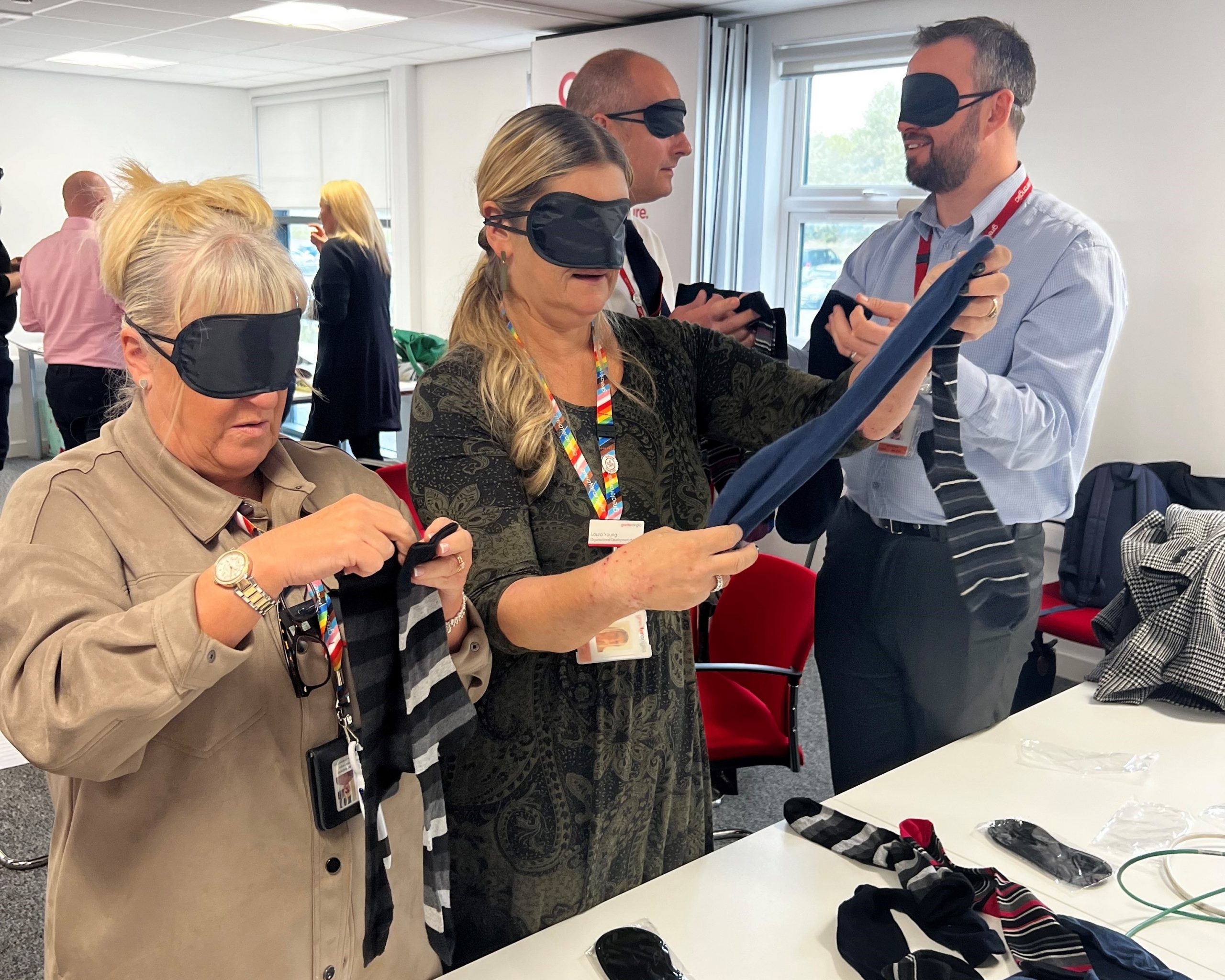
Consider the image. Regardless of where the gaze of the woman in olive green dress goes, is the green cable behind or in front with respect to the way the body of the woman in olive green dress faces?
in front

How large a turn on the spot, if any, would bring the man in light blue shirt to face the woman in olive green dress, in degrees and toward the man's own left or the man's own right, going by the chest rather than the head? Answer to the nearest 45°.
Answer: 0° — they already face them

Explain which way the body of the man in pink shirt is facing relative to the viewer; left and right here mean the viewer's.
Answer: facing away from the viewer

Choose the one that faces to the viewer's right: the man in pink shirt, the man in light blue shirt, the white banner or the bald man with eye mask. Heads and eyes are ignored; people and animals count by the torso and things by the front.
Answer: the bald man with eye mask

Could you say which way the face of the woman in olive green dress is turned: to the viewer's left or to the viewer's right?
to the viewer's right

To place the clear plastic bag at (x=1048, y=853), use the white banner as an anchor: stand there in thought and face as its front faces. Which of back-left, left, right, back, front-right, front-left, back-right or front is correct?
front-left

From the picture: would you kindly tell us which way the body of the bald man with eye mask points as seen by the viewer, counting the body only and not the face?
to the viewer's right

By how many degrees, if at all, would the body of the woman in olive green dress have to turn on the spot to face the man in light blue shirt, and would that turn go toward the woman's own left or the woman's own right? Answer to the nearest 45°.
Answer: approximately 90° to the woman's own left

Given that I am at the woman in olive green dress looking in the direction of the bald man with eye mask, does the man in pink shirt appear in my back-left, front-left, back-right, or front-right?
front-left

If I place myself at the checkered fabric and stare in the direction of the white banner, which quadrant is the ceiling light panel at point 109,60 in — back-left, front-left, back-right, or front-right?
front-left

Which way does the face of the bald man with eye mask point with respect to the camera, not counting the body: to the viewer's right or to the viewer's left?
to the viewer's right

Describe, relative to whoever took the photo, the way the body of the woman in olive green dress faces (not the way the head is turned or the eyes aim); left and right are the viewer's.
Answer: facing the viewer and to the right of the viewer

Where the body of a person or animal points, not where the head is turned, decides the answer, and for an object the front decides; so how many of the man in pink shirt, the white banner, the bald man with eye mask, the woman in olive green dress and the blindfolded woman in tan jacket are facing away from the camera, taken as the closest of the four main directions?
1

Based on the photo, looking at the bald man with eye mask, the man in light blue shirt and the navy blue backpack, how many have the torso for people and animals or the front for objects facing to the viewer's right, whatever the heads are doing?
1
